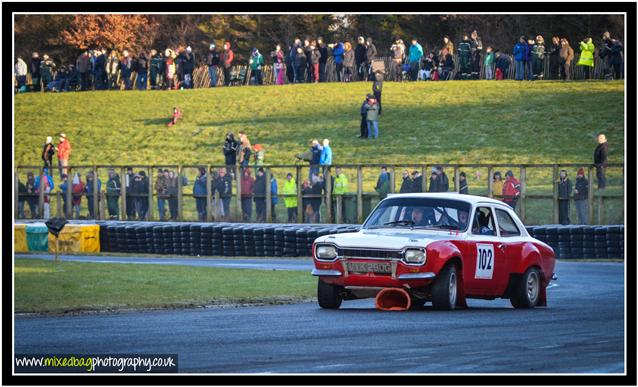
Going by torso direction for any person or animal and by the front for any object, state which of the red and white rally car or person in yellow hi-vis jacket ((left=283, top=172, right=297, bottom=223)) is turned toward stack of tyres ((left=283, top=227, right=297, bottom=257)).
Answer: the person in yellow hi-vis jacket

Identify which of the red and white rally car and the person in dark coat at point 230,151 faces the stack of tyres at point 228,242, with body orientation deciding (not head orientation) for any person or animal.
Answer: the person in dark coat

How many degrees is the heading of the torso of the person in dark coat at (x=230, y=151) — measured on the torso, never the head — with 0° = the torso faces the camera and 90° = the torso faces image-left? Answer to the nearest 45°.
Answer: approximately 0°
